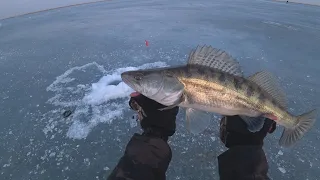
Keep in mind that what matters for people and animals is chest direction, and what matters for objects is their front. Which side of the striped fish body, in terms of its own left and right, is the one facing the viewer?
left
